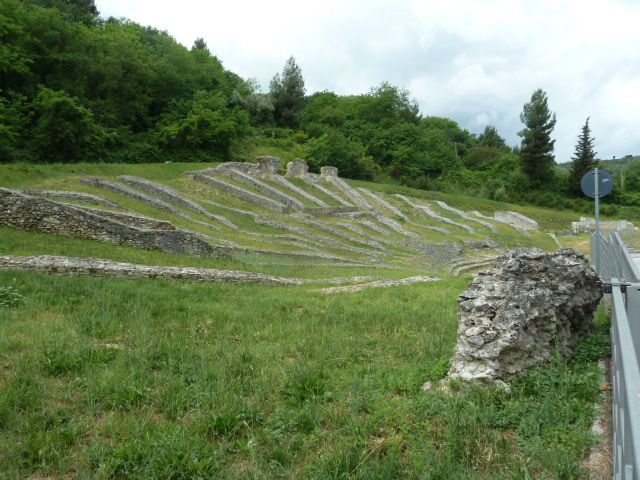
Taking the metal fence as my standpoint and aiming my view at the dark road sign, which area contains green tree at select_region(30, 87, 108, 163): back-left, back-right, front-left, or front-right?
front-left

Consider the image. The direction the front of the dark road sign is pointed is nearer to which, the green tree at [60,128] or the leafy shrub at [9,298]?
the green tree

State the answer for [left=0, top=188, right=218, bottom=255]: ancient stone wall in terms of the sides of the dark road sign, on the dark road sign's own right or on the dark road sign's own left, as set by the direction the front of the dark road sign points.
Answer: on the dark road sign's own left

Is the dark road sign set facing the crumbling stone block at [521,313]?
no

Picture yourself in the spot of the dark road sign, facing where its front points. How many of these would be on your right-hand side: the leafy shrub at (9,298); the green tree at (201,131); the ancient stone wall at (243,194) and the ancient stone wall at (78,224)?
0

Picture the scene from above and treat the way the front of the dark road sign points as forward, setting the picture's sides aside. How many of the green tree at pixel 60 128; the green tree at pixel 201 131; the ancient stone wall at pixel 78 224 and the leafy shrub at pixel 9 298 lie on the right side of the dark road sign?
0

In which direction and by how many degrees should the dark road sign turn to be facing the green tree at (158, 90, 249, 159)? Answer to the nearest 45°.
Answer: approximately 45° to its left

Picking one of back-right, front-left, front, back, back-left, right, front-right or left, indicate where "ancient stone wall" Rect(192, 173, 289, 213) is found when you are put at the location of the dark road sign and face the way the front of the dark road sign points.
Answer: front-left

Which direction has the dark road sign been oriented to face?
away from the camera
